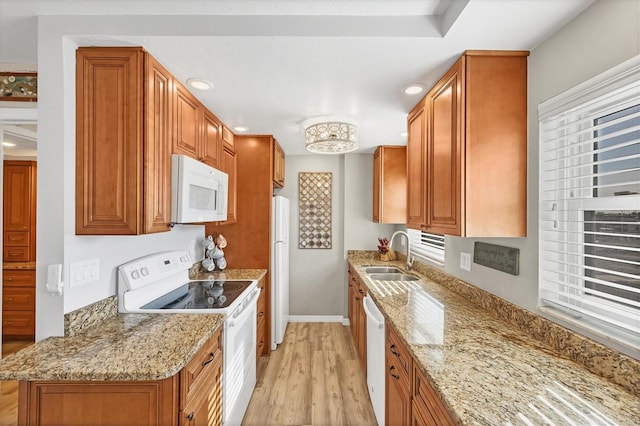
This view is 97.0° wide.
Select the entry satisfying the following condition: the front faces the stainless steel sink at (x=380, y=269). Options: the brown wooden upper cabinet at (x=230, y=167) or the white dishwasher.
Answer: the brown wooden upper cabinet

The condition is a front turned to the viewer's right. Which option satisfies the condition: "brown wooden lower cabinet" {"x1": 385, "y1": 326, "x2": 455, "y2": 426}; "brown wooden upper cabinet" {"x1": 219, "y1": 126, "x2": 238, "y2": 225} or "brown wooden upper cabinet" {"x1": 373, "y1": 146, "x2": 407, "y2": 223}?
"brown wooden upper cabinet" {"x1": 219, "y1": 126, "x2": 238, "y2": 225}

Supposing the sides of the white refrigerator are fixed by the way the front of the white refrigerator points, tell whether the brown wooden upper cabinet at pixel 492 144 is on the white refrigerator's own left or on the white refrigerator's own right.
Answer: on the white refrigerator's own right

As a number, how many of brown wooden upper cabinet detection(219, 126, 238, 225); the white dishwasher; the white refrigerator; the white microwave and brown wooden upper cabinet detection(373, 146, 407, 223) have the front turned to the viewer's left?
2

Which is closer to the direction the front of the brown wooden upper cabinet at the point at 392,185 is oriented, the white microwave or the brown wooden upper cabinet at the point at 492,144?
the white microwave

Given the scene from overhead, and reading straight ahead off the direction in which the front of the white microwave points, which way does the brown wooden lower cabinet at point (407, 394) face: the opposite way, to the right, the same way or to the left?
the opposite way

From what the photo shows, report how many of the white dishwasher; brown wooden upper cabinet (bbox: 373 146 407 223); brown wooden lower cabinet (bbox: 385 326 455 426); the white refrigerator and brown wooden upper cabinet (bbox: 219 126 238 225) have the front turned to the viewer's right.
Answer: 2

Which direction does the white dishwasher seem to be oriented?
to the viewer's left

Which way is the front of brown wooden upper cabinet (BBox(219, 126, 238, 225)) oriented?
to the viewer's right

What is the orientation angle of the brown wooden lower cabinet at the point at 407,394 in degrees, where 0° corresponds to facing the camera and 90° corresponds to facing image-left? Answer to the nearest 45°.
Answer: approximately 90°

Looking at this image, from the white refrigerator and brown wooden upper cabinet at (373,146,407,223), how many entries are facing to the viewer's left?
1
